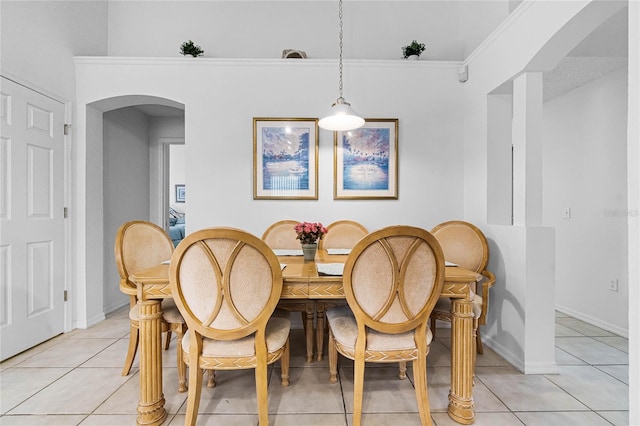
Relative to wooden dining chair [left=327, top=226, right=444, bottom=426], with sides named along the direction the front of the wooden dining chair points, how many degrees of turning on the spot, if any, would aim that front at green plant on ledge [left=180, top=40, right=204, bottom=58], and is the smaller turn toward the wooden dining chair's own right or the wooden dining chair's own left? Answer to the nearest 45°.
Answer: approximately 45° to the wooden dining chair's own left

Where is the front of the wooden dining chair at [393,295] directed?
away from the camera

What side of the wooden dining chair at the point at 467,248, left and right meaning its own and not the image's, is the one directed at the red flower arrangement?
front

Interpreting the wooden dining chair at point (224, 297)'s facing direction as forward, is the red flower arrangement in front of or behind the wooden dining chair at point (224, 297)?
in front

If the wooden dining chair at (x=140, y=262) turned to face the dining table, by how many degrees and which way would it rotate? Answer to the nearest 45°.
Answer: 0° — it already faces it

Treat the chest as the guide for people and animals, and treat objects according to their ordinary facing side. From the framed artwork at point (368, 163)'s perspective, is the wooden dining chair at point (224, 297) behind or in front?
in front

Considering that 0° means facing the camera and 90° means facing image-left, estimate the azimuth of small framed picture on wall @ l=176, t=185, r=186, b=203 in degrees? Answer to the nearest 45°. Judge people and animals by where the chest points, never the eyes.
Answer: approximately 0°

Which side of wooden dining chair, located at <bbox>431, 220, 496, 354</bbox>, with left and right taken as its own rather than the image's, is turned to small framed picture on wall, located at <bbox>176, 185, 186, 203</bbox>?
right

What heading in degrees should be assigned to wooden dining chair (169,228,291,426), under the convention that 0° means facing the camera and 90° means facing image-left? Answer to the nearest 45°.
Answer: approximately 180°

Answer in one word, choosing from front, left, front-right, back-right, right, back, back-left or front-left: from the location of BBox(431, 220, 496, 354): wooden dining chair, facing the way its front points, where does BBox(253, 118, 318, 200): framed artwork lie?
front-right

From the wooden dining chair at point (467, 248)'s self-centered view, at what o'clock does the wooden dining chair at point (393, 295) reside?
the wooden dining chair at point (393, 295) is roughly at 11 o'clock from the wooden dining chair at point (467, 248).

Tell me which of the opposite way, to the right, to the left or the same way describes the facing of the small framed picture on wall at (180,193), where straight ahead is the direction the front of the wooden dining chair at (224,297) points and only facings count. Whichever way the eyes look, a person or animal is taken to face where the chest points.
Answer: the opposite way

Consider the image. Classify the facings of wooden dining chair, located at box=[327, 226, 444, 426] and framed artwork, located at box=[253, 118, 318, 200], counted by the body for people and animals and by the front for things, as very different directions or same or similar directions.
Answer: very different directions

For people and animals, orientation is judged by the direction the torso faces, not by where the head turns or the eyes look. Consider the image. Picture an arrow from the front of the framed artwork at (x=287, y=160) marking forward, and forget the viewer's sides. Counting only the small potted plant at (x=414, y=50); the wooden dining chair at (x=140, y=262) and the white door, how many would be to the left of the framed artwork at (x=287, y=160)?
1

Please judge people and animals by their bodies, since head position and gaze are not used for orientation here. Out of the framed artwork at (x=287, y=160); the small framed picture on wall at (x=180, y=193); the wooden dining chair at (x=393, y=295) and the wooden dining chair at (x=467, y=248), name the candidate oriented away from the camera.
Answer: the wooden dining chair at (x=393, y=295)

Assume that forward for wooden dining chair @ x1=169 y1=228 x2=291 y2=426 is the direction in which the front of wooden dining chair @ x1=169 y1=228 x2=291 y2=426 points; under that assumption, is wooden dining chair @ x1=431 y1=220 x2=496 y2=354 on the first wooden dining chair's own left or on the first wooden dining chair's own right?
on the first wooden dining chair's own right
